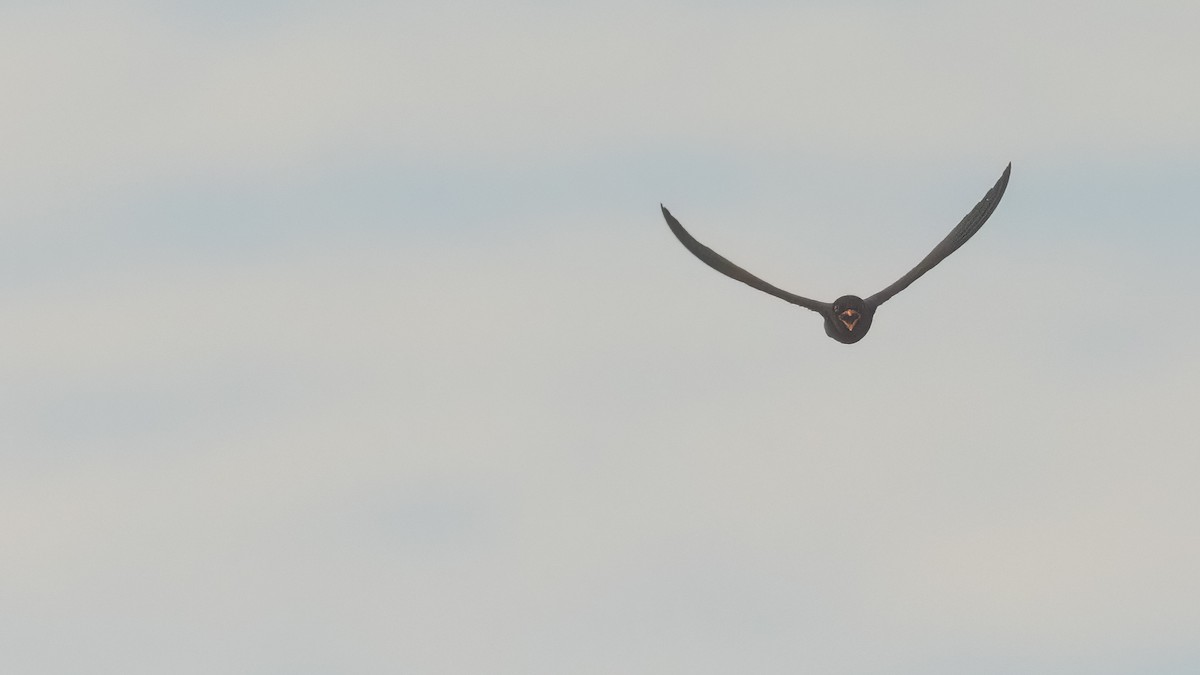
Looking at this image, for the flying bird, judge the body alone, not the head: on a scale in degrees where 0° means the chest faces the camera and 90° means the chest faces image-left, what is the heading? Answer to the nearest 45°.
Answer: approximately 0°
